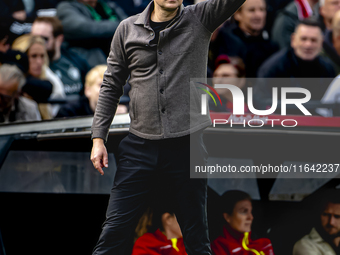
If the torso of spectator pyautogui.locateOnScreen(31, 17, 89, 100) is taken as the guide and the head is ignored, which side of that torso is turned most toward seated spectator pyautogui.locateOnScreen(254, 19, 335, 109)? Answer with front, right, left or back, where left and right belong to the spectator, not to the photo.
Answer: left

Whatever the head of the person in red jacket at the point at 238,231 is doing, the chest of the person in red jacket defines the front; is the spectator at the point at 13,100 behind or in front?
behind

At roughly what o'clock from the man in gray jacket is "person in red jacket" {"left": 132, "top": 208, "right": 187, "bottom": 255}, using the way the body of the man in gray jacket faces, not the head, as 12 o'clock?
The person in red jacket is roughly at 6 o'clock from the man in gray jacket.

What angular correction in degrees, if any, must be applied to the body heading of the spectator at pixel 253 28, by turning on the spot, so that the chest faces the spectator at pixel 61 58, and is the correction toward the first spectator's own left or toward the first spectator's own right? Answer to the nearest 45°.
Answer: approximately 135° to the first spectator's own right

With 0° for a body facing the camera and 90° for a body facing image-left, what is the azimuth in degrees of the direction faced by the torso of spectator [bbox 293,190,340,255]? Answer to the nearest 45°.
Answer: approximately 315°
